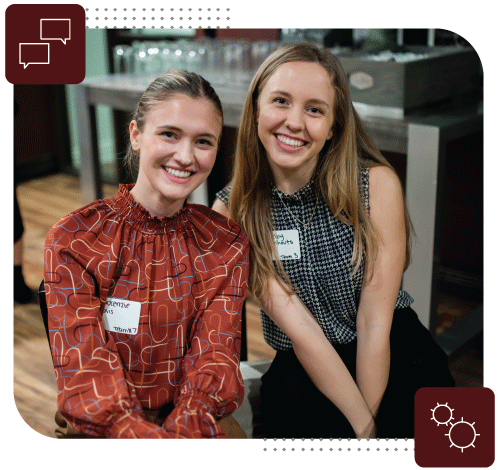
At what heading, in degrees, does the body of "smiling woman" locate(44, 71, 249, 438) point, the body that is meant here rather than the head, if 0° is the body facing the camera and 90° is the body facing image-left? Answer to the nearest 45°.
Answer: approximately 0°

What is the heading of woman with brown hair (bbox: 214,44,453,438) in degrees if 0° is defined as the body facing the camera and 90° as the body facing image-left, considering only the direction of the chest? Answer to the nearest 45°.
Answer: approximately 0°

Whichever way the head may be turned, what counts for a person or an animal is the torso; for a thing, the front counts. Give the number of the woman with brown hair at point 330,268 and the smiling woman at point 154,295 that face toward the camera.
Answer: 2
